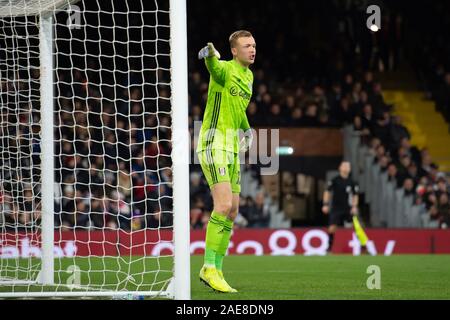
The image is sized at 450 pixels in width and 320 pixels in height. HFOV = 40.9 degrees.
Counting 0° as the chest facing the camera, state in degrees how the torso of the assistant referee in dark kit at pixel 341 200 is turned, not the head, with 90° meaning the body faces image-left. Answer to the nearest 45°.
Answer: approximately 0°

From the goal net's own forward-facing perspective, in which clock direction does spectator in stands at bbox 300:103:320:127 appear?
The spectator in stands is roughly at 10 o'clock from the goal net.

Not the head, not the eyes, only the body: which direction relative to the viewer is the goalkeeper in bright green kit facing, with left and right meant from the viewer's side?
facing the viewer and to the right of the viewer

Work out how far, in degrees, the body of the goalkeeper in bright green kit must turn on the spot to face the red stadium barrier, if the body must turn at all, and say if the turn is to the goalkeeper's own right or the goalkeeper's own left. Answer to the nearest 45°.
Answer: approximately 135° to the goalkeeper's own left

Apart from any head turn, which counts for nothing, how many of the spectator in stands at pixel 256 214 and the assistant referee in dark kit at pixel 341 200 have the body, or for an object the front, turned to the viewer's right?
0

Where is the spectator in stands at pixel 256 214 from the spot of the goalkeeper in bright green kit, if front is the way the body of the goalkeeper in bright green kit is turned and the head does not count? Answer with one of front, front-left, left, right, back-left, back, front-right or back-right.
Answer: back-left

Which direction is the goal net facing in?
to the viewer's right

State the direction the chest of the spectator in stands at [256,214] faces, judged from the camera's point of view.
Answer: toward the camera

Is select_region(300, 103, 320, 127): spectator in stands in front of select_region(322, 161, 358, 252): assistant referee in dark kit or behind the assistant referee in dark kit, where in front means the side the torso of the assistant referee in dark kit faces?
behind

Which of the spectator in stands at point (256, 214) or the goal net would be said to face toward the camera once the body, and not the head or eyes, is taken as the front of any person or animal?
the spectator in stands

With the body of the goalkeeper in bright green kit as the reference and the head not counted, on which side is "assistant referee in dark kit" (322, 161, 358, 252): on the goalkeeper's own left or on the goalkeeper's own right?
on the goalkeeper's own left
